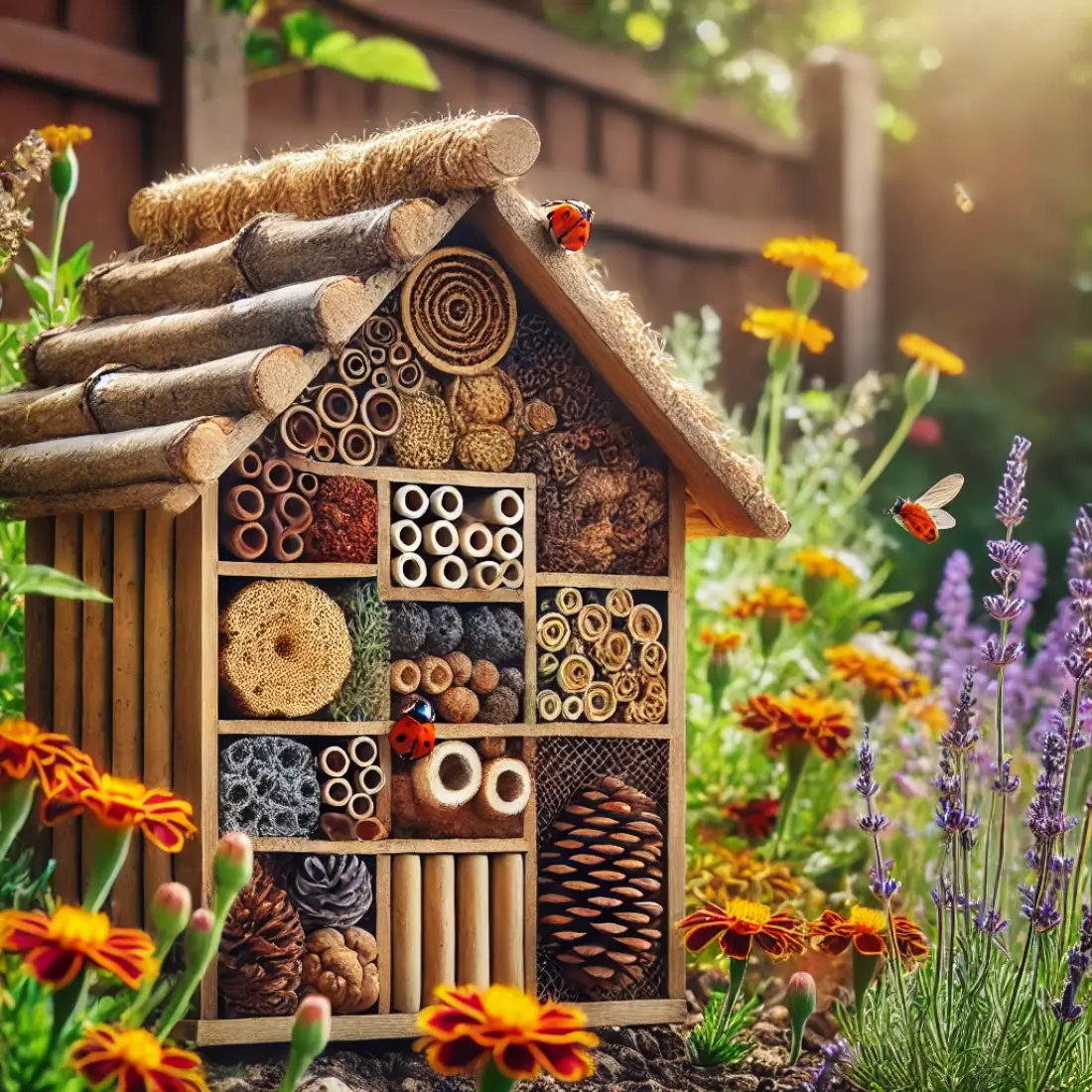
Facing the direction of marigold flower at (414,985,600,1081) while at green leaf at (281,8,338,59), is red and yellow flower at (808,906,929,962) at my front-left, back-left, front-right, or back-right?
front-left

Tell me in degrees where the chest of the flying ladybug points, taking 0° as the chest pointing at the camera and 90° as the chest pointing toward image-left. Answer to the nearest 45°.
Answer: approximately 90°

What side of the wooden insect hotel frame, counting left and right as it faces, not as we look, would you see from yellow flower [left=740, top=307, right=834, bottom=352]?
left

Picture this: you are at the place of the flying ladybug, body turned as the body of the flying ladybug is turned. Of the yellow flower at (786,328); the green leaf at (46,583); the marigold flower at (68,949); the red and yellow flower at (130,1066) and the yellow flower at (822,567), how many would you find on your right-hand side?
2

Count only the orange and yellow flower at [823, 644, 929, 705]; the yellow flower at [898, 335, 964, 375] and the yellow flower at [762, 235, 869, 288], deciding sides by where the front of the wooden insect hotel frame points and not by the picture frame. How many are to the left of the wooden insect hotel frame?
3

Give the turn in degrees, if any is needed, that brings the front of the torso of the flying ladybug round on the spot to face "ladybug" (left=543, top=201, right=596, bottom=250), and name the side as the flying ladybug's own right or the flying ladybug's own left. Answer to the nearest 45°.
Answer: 0° — it already faces it

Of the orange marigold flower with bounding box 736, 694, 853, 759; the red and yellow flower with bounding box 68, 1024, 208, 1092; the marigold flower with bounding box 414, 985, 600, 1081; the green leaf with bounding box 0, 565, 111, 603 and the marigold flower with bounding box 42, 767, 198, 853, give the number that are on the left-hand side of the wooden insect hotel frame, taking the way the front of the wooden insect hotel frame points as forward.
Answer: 1

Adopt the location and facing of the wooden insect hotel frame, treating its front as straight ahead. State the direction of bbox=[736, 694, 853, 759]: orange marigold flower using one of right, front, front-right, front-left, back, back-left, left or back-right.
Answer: left

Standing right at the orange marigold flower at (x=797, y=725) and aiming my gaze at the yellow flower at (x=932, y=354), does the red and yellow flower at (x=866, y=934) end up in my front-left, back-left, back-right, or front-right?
back-right

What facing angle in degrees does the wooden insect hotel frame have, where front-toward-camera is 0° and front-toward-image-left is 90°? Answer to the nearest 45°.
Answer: approximately 315°

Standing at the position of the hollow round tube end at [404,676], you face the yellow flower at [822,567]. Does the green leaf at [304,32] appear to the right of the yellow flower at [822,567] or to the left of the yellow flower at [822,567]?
left

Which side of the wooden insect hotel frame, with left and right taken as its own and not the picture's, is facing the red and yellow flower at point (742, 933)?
front
